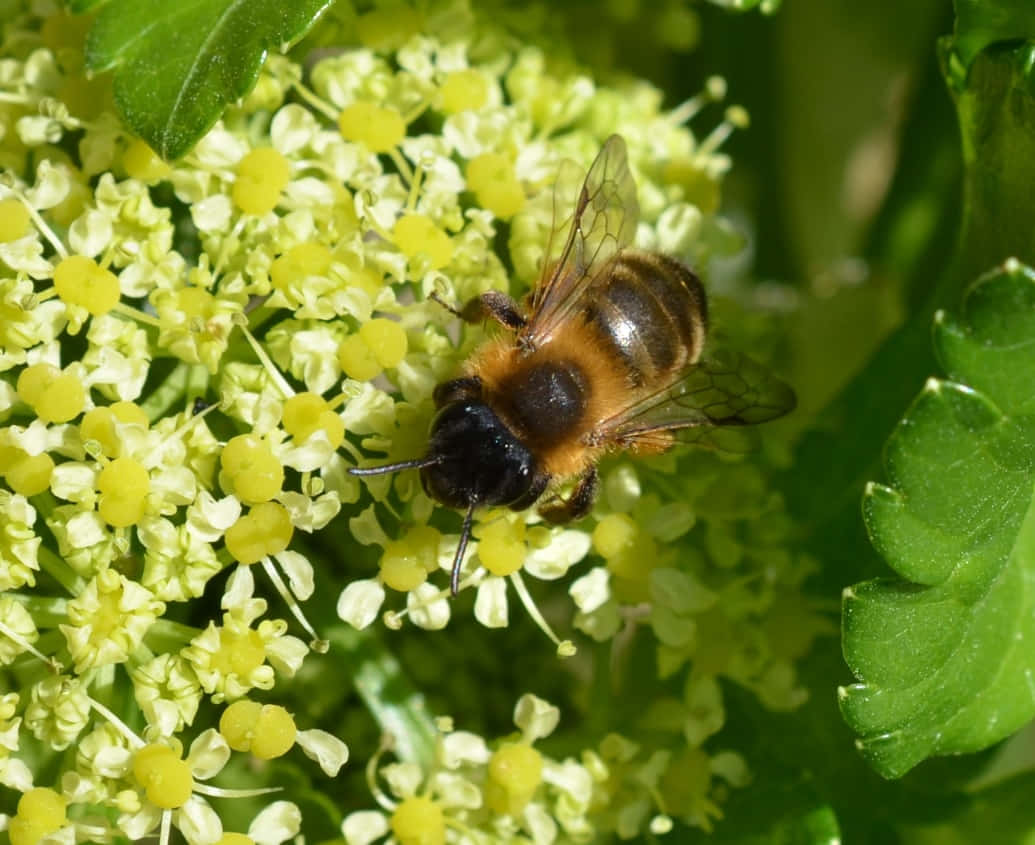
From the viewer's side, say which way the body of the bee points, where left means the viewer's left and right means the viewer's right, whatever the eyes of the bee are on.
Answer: facing the viewer and to the left of the viewer
